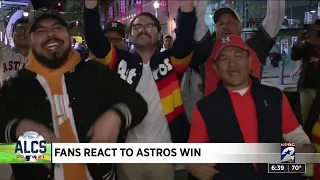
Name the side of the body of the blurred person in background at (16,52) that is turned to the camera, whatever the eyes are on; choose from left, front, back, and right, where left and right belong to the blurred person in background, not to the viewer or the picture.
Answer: front

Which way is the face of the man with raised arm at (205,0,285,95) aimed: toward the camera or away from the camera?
toward the camera

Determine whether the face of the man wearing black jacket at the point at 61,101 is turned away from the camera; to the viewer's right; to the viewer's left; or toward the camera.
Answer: toward the camera

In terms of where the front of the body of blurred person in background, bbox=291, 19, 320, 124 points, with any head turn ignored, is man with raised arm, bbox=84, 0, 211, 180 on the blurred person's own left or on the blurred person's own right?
on the blurred person's own right

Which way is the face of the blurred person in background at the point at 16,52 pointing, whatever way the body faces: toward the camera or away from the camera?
toward the camera

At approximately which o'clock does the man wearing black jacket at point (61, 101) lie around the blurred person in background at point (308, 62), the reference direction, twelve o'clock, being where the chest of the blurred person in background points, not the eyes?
The man wearing black jacket is roughly at 11 o'clock from the blurred person in background.

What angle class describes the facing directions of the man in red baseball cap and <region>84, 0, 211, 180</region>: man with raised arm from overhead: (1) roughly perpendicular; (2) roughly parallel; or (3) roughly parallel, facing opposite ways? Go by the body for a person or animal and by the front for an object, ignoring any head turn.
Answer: roughly parallel

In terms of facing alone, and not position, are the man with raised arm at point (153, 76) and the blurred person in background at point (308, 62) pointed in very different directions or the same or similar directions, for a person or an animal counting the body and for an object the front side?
same or similar directions

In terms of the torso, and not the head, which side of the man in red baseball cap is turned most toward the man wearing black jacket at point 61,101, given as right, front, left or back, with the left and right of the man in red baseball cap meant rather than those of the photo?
right

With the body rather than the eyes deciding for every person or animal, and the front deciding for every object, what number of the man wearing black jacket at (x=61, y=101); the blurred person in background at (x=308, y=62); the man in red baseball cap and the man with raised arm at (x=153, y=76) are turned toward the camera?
4

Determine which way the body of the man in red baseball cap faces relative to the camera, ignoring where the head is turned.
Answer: toward the camera

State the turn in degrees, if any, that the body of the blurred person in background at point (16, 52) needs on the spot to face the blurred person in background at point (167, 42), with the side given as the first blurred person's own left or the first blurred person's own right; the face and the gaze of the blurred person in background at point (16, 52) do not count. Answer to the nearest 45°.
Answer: approximately 90° to the first blurred person's own left

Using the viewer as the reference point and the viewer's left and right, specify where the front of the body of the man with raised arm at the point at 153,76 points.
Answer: facing the viewer

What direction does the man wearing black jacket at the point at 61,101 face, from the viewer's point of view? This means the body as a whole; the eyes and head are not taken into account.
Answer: toward the camera
